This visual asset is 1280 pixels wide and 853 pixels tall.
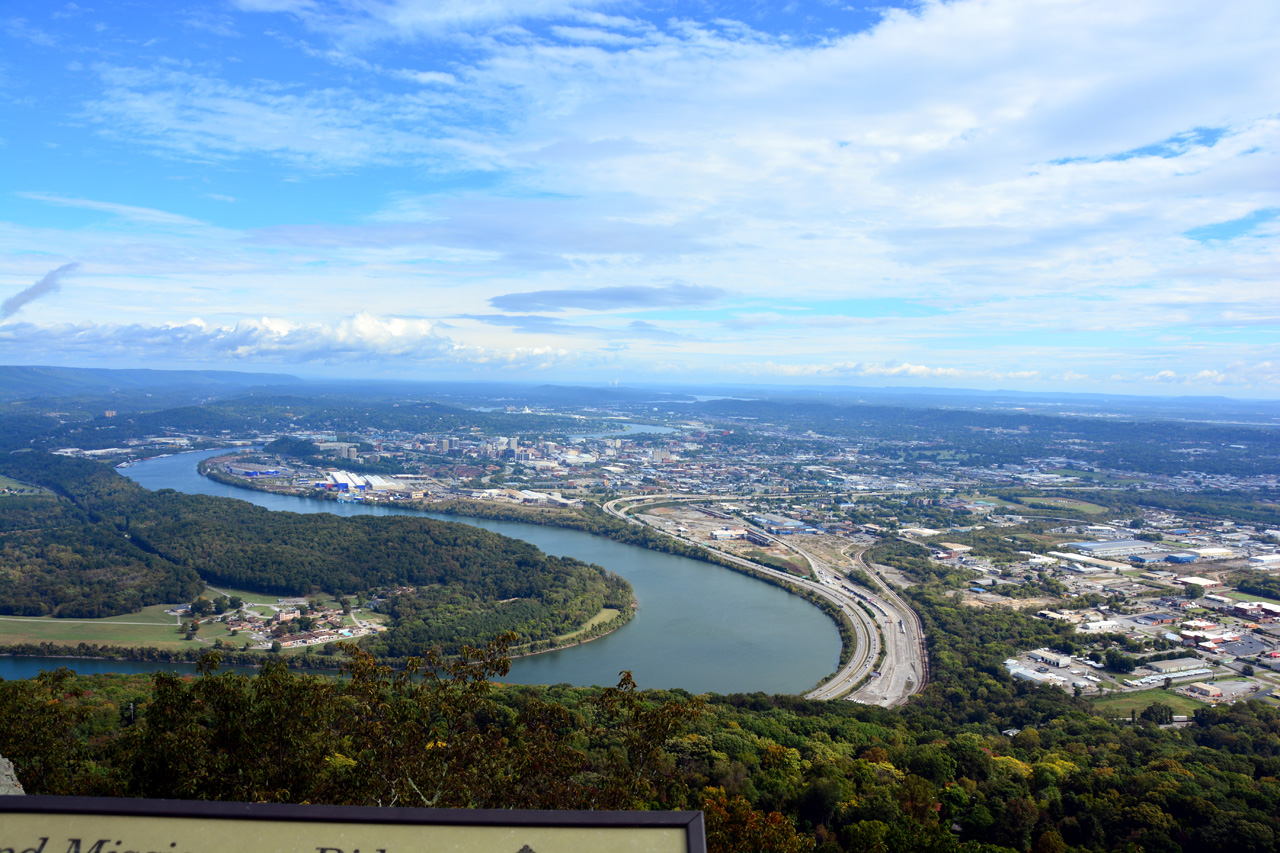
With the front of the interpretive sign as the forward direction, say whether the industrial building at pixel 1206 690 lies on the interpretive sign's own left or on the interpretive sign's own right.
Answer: on the interpretive sign's own left

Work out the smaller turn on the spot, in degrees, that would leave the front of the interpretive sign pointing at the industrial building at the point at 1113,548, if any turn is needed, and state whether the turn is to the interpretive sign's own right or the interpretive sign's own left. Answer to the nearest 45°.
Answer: approximately 135° to the interpretive sign's own left

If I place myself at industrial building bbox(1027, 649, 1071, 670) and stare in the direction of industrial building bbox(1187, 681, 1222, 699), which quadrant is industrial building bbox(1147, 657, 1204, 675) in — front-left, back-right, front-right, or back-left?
front-left

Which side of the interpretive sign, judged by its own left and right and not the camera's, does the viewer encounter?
front

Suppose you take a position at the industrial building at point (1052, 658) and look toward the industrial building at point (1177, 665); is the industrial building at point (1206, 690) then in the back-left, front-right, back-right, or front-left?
front-right
